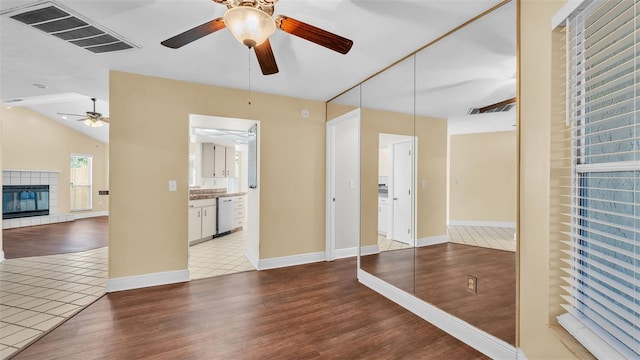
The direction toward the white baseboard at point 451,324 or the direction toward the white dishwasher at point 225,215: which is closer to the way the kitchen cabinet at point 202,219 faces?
the white baseboard

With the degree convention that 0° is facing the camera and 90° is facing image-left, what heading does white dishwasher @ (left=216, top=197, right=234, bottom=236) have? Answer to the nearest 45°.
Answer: approximately 315°

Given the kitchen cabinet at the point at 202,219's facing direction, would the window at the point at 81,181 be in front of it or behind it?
behind

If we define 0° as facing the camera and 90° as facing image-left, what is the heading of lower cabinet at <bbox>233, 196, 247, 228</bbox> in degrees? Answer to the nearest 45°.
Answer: approximately 315°

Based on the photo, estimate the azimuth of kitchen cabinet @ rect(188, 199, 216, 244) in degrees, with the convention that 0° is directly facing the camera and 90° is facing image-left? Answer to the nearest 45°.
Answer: approximately 315°

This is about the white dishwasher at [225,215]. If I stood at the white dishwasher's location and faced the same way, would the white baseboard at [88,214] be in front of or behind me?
behind

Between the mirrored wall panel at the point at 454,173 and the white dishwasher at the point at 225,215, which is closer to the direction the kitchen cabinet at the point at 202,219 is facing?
the mirrored wall panel

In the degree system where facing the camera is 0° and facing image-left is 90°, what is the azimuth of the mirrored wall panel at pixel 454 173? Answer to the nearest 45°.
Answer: approximately 45°
